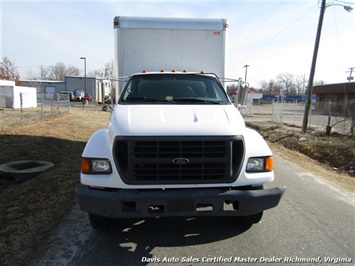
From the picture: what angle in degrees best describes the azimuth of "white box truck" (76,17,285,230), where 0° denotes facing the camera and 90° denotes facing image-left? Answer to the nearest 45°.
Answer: approximately 0°
